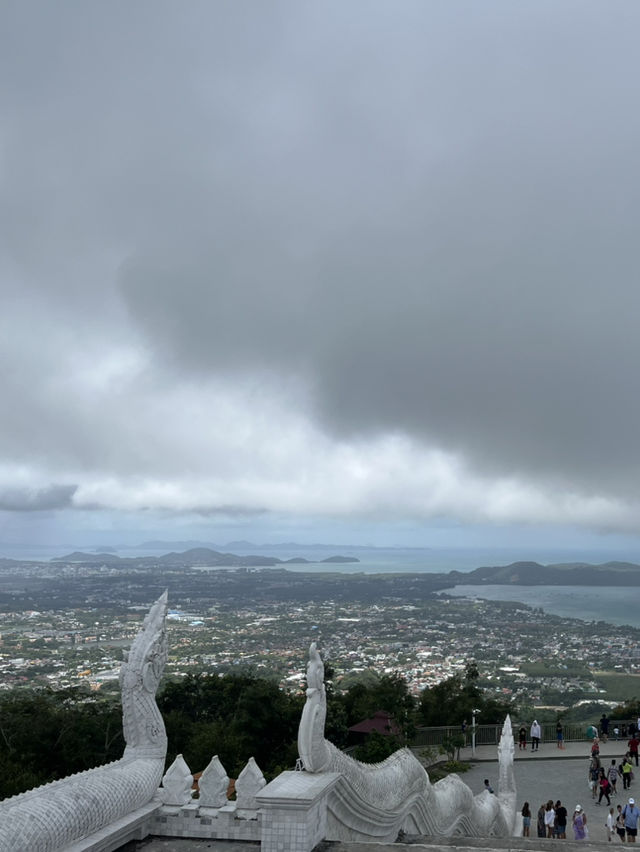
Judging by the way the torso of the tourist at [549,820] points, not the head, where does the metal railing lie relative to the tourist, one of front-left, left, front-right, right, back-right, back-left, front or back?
front

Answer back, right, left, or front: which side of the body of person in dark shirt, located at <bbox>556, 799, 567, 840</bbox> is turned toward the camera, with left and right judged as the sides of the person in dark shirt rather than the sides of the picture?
back

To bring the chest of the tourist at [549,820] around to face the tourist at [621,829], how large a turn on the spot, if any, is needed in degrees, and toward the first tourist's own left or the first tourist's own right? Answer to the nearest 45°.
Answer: approximately 90° to the first tourist's own right

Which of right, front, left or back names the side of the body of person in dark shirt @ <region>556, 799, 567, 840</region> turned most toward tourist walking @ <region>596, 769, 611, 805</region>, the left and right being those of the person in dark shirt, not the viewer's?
front

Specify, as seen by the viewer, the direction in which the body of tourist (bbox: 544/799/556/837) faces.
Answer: away from the camera

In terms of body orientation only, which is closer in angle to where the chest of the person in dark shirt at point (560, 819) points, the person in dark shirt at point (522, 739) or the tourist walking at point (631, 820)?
the person in dark shirt

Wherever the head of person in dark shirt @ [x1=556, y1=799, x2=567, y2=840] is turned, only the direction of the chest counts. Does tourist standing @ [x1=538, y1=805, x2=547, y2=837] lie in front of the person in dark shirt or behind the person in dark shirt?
in front
